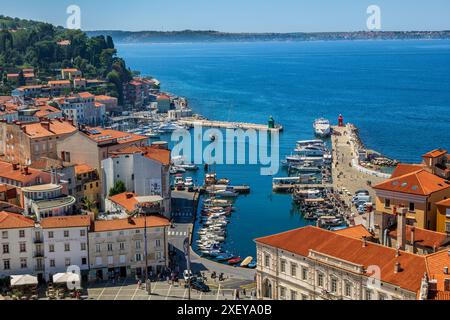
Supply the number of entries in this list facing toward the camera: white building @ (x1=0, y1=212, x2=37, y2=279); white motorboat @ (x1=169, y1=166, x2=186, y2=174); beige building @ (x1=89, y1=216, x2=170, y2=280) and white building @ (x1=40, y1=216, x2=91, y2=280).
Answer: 3

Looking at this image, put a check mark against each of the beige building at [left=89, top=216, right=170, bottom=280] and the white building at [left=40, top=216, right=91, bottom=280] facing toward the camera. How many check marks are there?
2

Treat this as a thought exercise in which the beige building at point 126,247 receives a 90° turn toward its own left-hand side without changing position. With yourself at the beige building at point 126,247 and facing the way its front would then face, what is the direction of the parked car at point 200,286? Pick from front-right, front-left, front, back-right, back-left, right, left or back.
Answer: front-right

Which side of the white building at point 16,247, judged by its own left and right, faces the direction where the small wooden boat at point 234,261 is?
left

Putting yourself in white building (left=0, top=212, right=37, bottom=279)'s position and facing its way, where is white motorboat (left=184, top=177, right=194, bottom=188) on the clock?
The white motorboat is roughly at 7 o'clock from the white building.

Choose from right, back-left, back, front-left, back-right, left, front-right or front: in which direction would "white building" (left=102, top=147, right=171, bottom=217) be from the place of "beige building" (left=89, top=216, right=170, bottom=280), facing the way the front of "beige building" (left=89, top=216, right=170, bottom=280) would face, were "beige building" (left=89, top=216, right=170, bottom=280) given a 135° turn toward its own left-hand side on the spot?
front-left

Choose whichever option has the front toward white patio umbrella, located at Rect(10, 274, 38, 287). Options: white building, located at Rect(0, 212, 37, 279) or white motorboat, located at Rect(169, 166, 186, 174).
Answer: the white building

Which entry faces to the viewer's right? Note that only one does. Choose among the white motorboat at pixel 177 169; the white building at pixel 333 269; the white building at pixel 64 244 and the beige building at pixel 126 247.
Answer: the white motorboat

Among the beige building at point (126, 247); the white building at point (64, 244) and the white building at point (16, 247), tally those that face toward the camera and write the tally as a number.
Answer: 3

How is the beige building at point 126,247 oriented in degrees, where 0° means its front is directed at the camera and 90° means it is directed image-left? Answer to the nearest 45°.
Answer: approximately 0°
